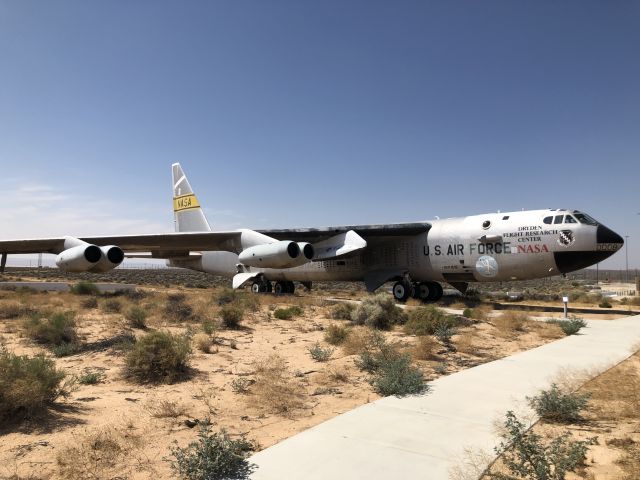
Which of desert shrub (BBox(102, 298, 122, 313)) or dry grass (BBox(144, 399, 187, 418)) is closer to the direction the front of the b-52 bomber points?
the dry grass

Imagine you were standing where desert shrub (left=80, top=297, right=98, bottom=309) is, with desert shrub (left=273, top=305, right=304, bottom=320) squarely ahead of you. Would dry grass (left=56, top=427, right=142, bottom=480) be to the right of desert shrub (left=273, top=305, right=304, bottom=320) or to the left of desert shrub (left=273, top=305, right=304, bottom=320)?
right

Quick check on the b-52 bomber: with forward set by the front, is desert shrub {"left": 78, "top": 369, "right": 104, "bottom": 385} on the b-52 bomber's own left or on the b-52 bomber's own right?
on the b-52 bomber's own right

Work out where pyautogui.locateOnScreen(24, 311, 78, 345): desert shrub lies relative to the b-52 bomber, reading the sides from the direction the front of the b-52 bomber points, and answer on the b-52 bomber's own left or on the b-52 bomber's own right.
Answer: on the b-52 bomber's own right

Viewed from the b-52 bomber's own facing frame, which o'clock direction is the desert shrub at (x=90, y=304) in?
The desert shrub is roughly at 4 o'clock from the b-52 bomber.

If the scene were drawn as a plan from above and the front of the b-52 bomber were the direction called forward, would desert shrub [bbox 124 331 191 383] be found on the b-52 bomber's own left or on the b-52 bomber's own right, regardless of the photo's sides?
on the b-52 bomber's own right

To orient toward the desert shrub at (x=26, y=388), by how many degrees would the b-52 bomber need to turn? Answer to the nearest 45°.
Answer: approximately 90° to its right

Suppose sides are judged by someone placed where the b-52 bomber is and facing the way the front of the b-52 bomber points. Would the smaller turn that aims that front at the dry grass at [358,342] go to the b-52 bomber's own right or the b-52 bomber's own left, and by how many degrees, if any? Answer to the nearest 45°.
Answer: approximately 45° to the b-52 bomber's own right

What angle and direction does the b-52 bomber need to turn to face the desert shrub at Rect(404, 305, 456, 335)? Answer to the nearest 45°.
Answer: approximately 45° to its right
